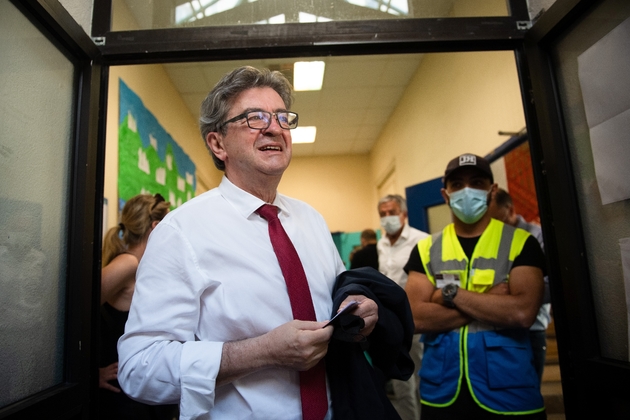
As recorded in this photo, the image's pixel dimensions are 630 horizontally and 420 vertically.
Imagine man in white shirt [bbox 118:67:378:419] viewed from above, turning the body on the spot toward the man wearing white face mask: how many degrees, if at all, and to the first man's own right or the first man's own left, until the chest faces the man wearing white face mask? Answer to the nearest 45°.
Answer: approximately 90° to the first man's own left

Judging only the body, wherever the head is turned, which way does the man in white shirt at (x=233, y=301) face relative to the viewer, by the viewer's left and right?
facing the viewer and to the right of the viewer

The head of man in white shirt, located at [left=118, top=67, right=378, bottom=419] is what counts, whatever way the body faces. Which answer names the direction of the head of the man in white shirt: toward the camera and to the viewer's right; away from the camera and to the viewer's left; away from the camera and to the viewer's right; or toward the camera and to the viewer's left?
toward the camera and to the viewer's right

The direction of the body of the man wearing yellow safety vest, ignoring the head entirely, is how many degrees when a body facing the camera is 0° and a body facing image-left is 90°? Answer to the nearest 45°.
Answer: approximately 0°

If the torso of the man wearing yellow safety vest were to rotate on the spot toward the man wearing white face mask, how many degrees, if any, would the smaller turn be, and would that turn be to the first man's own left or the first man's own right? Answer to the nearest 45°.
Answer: approximately 180°

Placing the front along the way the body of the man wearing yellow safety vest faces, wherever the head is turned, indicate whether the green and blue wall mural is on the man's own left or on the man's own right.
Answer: on the man's own right

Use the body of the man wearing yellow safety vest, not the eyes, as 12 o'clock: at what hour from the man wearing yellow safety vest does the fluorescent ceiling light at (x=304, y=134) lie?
The fluorescent ceiling light is roughly at 5 o'clock from the man wearing yellow safety vest.

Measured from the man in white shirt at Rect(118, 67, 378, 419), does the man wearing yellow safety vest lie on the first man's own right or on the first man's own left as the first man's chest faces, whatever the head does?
on the first man's own left

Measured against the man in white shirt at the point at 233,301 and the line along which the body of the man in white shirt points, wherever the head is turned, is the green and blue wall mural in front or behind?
behind

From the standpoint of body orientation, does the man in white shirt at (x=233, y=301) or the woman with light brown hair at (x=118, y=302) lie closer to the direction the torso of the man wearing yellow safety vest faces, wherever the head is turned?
the man in white shirt
